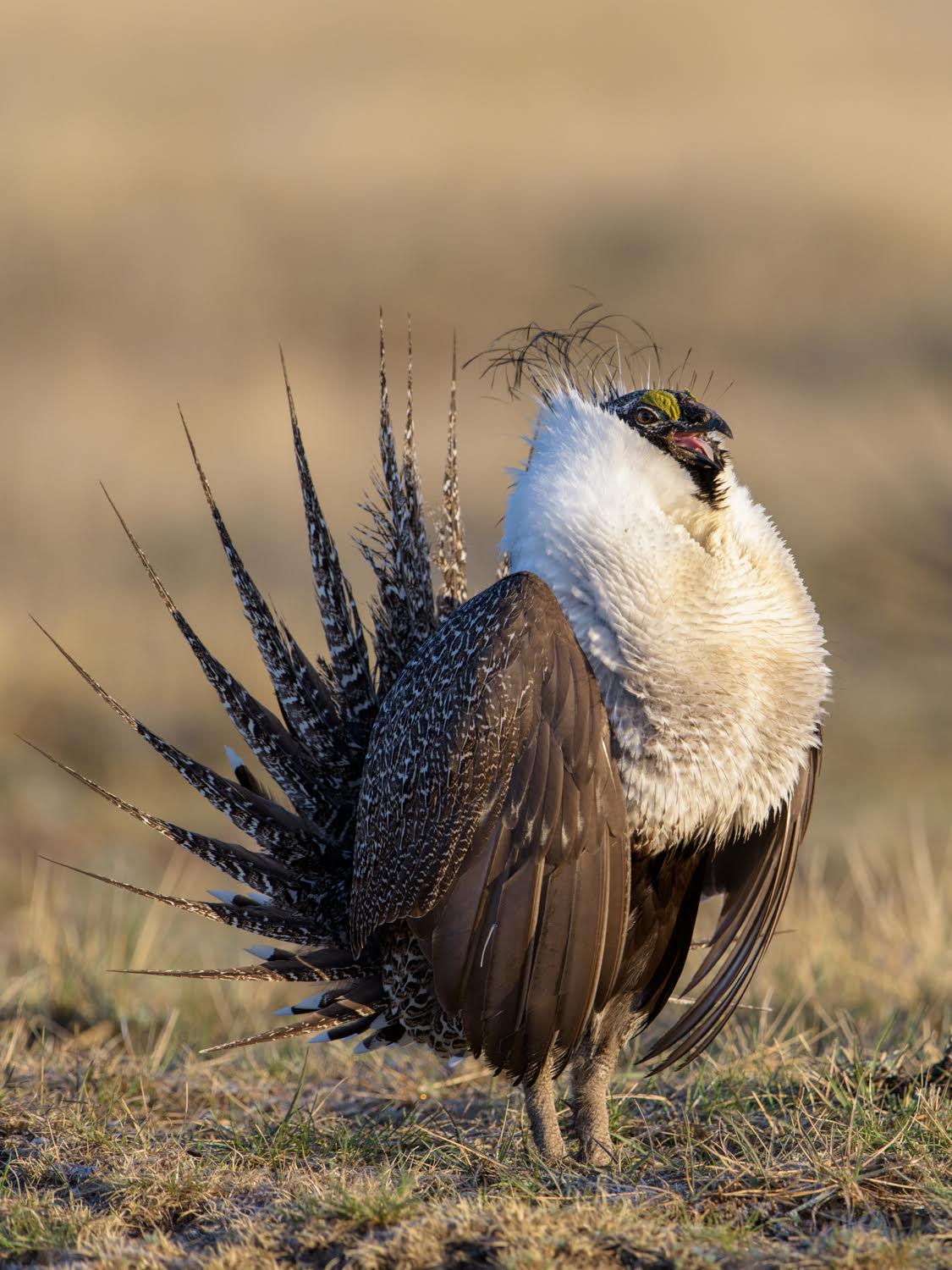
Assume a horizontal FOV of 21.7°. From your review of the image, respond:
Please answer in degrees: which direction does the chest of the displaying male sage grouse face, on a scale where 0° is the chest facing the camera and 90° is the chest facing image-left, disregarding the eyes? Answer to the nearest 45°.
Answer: approximately 315°
